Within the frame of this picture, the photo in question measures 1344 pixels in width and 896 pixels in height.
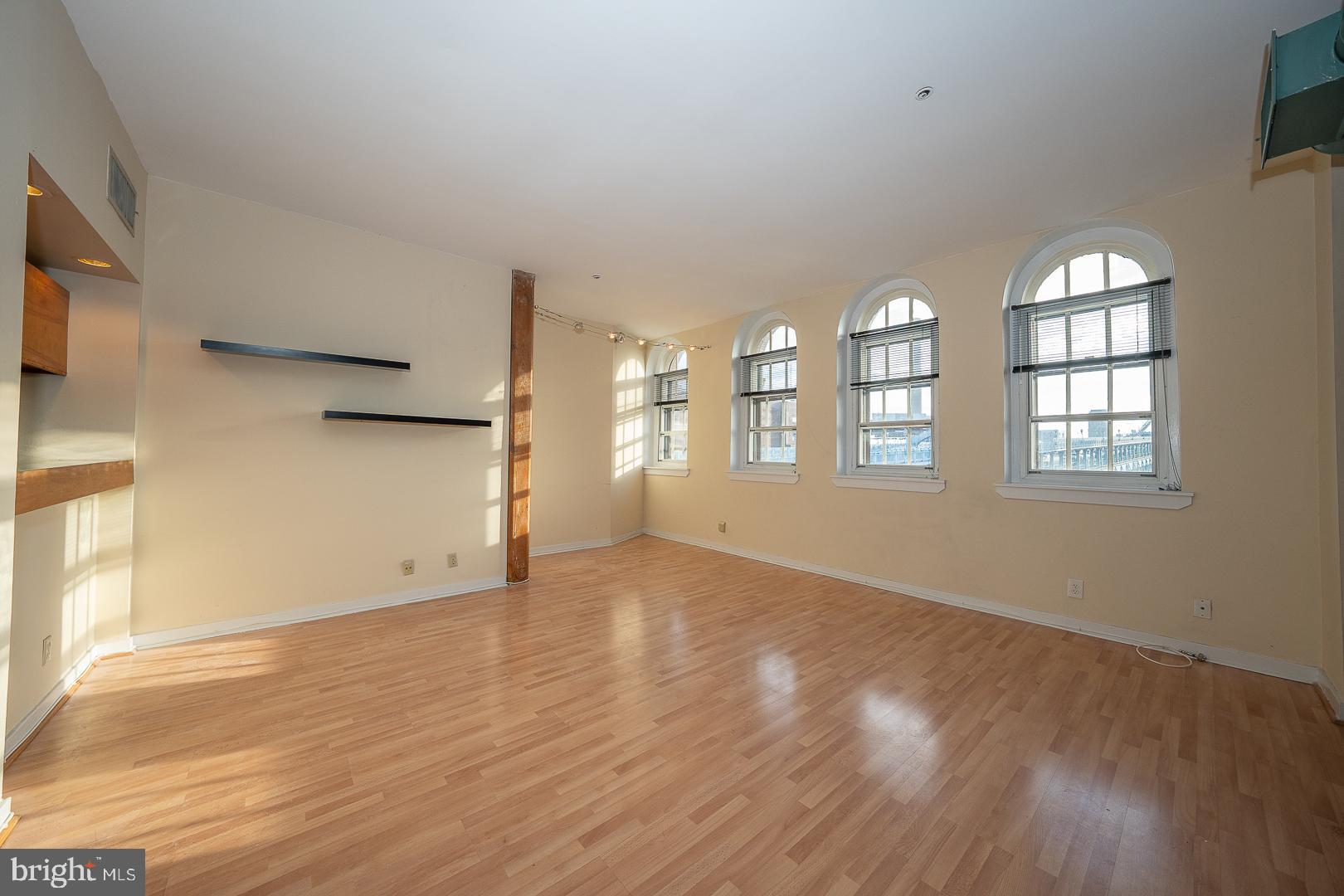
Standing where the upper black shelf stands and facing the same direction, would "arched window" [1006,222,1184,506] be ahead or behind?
ahead

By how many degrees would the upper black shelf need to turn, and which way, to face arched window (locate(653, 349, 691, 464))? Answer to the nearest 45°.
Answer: approximately 45° to its left

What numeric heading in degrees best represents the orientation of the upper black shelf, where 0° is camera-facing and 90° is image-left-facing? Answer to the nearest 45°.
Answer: approximately 315°

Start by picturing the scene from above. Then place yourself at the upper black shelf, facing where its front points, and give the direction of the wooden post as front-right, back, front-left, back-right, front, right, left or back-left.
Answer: front-left

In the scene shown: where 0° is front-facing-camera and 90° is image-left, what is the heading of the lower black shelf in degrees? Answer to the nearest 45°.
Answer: approximately 315°
